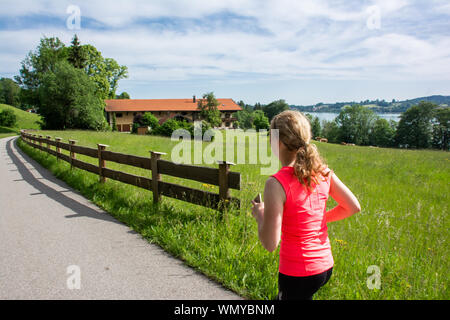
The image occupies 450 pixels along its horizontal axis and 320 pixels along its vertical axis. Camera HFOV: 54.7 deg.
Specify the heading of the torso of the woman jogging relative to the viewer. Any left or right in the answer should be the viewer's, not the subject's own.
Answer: facing away from the viewer and to the left of the viewer

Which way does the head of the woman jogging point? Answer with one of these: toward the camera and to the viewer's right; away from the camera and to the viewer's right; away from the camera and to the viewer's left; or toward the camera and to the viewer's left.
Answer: away from the camera and to the viewer's left

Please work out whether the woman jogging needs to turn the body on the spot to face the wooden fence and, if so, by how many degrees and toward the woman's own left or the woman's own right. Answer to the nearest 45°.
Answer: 0° — they already face it

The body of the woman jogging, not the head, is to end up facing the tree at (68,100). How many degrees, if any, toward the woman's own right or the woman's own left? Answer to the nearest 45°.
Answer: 0° — they already face it
